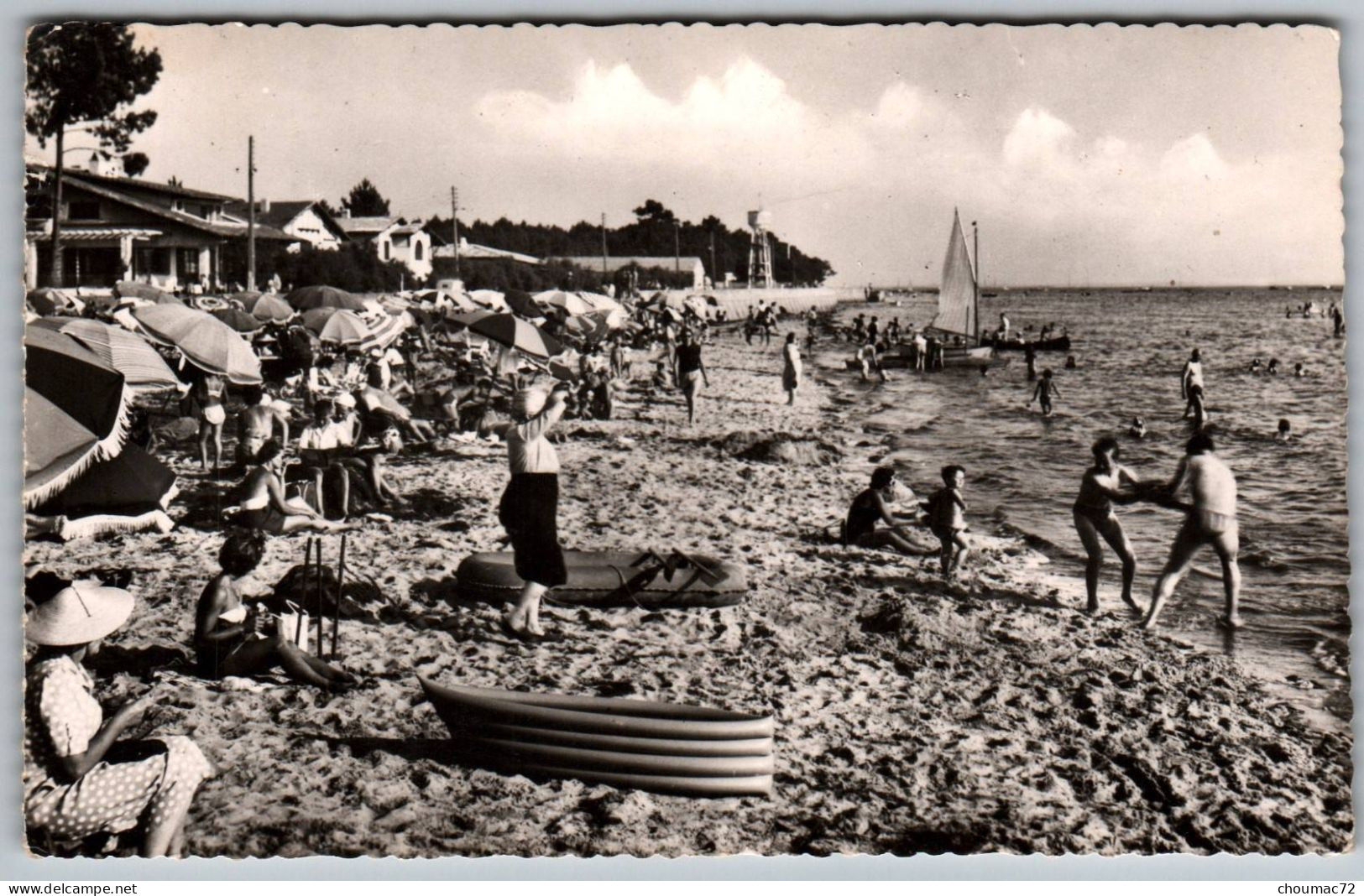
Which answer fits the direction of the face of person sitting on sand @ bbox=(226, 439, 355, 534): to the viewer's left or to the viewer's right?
to the viewer's right

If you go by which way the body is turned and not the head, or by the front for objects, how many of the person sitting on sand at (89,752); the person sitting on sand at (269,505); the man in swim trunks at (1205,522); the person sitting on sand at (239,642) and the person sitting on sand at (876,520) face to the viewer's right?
4

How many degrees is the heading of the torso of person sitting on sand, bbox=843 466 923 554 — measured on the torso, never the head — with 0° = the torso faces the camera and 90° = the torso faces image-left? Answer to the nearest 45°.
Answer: approximately 270°

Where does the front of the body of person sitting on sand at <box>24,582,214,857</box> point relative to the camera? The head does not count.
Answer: to the viewer's right

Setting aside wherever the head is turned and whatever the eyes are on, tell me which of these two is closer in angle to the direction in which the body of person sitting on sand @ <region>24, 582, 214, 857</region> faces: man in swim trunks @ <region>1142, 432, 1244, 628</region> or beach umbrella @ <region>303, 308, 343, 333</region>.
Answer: the man in swim trunks

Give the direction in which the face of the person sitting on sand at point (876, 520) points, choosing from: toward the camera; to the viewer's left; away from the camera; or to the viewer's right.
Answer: to the viewer's right

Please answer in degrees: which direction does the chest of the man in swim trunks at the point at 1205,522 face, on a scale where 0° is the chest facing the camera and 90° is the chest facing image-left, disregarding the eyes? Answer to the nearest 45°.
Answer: approximately 135°

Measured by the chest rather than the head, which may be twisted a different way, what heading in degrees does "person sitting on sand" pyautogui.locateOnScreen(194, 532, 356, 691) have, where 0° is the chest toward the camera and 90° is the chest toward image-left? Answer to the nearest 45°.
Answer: approximately 270°
